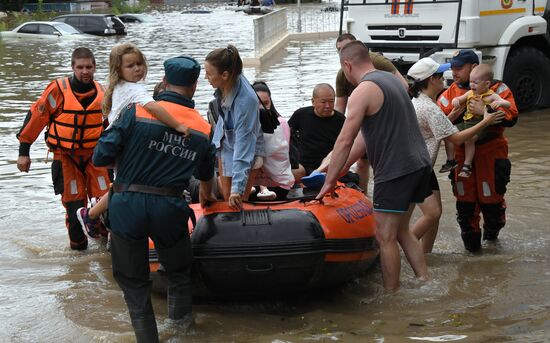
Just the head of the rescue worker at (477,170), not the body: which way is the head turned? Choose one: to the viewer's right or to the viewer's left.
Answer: to the viewer's left

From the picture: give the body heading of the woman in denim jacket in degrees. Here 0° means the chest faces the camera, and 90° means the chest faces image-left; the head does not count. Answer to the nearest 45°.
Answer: approximately 45°

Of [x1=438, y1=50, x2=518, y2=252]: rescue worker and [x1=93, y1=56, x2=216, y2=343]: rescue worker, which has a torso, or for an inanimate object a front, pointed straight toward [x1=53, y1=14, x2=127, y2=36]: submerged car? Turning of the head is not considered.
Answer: [x1=93, y1=56, x2=216, y2=343]: rescue worker

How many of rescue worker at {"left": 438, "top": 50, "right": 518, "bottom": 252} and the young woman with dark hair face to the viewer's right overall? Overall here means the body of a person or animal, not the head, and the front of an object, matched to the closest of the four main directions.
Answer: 0

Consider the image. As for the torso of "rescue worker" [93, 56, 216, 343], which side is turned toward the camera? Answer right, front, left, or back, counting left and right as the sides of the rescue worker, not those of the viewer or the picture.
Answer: back

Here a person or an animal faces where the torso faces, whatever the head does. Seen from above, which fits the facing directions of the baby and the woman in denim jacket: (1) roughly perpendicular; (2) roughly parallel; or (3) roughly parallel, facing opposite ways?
roughly parallel

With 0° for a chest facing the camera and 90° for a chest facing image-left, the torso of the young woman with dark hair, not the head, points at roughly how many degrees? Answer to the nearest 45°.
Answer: approximately 45°

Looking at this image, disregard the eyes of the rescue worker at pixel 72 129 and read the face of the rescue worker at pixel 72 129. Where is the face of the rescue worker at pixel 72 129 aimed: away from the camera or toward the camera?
toward the camera

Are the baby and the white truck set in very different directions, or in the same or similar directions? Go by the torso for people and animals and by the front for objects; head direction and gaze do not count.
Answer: same or similar directions

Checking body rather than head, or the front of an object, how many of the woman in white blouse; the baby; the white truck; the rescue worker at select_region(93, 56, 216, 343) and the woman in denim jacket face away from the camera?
1

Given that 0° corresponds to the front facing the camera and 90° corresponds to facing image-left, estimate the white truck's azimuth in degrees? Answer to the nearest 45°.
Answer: approximately 45°
